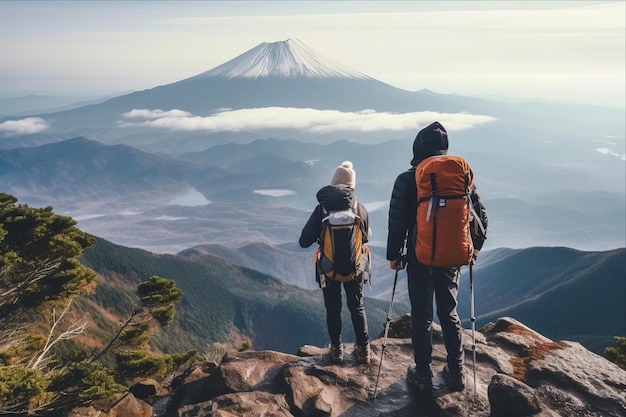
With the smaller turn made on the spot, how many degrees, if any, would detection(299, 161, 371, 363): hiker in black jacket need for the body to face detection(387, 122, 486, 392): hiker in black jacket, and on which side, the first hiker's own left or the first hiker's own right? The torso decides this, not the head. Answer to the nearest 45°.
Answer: approximately 135° to the first hiker's own right

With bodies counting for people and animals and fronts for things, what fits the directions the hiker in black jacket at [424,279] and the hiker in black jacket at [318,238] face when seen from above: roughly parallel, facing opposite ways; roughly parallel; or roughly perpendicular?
roughly parallel

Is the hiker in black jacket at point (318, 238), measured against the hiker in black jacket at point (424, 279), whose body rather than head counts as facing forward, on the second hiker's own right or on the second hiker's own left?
on the second hiker's own left

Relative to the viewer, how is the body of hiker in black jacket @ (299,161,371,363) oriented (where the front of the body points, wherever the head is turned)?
away from the camera

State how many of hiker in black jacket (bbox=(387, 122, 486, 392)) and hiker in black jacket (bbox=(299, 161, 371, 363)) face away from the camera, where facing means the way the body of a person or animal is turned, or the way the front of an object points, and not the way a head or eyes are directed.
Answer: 2

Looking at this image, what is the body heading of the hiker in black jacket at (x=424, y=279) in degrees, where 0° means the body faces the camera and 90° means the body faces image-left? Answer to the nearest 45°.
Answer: approximately 180°
